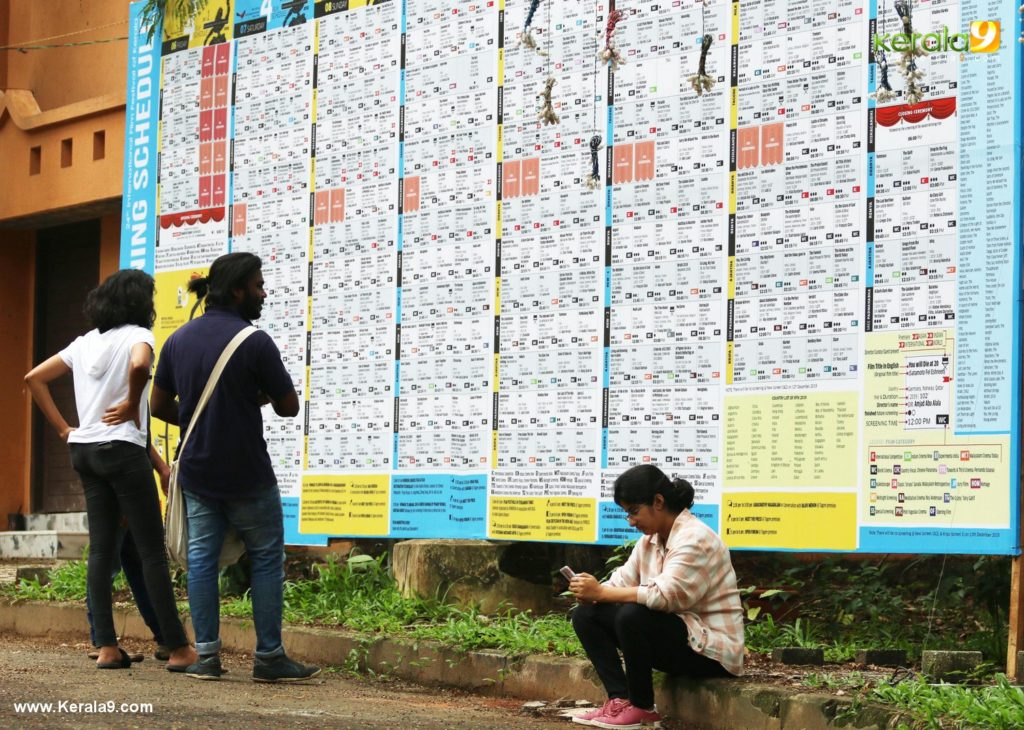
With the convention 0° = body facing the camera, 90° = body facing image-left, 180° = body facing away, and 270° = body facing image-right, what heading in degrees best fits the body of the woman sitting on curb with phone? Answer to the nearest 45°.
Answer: approximately 90°

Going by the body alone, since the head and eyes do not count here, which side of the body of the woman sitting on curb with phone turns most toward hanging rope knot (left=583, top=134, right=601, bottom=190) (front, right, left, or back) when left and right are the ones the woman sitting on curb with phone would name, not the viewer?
right

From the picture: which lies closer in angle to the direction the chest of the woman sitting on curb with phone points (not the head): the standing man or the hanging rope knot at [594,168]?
the standing man

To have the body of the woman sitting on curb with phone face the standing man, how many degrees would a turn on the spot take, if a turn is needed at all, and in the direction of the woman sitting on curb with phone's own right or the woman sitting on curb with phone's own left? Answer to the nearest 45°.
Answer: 0° — they already face them

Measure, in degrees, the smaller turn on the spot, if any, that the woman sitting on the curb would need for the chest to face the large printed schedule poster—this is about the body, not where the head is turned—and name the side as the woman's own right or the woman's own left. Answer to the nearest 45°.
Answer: approximately 90° to the woman's own right

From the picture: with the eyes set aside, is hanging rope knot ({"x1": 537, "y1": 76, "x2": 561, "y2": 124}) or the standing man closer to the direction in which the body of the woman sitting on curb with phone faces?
the standing man

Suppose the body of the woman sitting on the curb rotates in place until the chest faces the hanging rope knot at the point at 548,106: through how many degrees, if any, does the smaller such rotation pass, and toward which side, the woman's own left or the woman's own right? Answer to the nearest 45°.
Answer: approximately 90° to the woman's own right

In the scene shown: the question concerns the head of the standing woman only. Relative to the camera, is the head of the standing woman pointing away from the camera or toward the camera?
away from the camera

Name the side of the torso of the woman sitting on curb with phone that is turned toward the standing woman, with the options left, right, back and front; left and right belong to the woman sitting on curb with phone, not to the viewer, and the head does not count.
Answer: front
